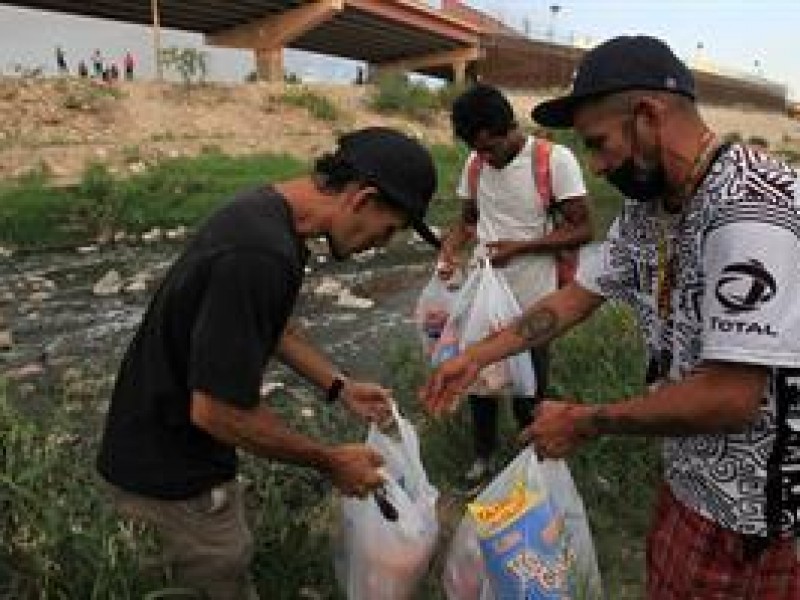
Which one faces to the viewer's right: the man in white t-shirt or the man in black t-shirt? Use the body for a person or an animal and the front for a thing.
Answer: the man in black t-shirt

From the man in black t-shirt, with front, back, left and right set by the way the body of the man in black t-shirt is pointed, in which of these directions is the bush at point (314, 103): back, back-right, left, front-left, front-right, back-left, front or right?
left

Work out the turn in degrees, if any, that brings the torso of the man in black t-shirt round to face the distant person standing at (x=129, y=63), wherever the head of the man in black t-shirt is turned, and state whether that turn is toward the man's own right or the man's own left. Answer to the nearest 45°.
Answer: approximately 90° to the man's own left

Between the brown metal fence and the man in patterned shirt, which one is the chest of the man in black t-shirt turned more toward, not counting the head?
the man in patterned shirt

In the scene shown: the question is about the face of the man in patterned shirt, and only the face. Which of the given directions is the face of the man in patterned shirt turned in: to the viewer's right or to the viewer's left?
to the viewer's left

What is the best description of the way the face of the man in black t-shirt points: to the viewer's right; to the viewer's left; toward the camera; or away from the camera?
to the viewer's right

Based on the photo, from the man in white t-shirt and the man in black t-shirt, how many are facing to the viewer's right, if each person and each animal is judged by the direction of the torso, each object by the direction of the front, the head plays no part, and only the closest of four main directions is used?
1

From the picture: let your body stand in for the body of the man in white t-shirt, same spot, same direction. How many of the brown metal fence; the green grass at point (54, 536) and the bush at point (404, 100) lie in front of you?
1

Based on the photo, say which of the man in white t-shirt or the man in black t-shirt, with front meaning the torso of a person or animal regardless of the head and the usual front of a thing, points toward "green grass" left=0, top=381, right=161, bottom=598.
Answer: the man in white t-shirt

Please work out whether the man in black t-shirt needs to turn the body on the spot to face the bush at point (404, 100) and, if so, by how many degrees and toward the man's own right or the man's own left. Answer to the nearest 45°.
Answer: approximately 90° to the man's own left

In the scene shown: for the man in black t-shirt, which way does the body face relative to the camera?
to the viewer's right

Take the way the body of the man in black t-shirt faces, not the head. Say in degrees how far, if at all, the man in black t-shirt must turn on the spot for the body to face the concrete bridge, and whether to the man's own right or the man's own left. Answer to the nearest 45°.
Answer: approximately 90° to the man's own left
